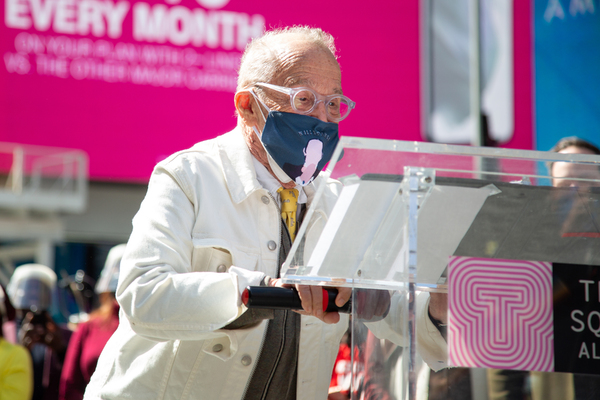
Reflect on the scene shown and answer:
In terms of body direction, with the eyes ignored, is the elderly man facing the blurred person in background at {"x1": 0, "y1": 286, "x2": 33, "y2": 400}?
no

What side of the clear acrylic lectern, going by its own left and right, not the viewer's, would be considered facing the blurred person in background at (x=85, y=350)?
back

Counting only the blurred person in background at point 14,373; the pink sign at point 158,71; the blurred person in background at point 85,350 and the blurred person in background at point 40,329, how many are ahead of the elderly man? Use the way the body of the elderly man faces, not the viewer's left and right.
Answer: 0

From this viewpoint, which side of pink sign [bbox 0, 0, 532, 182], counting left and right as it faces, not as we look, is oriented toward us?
front

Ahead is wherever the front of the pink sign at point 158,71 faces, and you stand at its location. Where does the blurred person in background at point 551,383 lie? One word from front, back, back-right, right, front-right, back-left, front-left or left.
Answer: front

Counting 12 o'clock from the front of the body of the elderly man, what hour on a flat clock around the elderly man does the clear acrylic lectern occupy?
The clear acrylic lectern is roughly at 12 o'clock from the elderly man.

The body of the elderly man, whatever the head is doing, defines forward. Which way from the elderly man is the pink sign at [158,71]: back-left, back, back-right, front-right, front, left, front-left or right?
back-left

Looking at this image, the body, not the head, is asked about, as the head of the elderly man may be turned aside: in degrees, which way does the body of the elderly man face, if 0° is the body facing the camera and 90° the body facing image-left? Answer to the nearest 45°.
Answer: approximately 315°

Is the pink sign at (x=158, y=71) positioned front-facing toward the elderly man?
yes

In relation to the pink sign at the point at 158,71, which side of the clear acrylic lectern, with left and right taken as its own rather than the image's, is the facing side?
back

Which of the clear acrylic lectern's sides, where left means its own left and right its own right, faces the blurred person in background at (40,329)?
back
